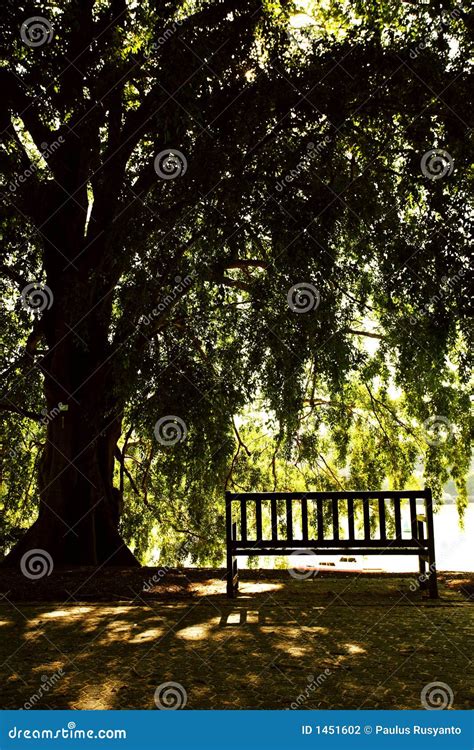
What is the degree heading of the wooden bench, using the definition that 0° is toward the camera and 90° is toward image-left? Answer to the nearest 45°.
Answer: approximately 180°
